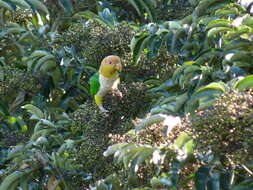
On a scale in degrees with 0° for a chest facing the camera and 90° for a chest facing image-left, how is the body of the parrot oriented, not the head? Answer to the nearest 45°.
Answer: approximately 315°
